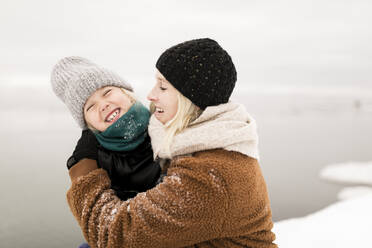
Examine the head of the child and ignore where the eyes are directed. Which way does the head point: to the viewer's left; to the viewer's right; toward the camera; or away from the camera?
toward the camera

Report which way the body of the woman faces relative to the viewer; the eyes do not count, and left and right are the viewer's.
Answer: facing to the left of the viewer

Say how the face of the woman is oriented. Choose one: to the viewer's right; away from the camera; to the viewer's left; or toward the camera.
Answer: to the viewer's left

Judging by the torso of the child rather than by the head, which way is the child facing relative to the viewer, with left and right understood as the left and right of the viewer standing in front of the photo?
facing the viewer
